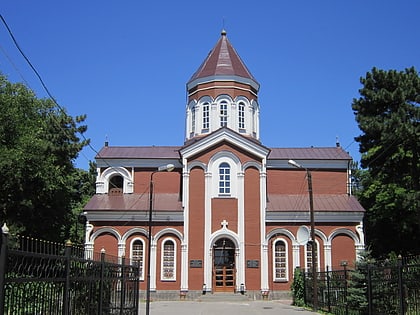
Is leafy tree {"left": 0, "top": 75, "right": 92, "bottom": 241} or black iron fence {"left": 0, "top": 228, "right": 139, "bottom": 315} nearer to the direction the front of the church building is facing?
the black iron fence

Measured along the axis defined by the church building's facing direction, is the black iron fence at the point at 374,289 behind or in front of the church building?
in front

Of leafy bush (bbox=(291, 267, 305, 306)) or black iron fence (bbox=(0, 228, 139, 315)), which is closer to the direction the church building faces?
the black iron fence

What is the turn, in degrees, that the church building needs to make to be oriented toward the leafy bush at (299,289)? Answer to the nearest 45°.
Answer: approximately 45° to its left

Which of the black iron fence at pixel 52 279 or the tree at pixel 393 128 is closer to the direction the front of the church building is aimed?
the black iron fence

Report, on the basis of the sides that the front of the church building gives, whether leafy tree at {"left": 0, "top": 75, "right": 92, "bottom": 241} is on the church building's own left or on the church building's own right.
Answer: on the church building's own right

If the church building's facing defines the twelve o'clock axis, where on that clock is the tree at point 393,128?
The tree is roughly at 10 o'clock from the church building.

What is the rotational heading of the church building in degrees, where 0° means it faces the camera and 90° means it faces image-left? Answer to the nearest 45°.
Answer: approximately 0°

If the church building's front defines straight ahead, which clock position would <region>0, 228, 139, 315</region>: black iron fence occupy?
The black iron fence is roughly at 12 o'clock from the church building.
